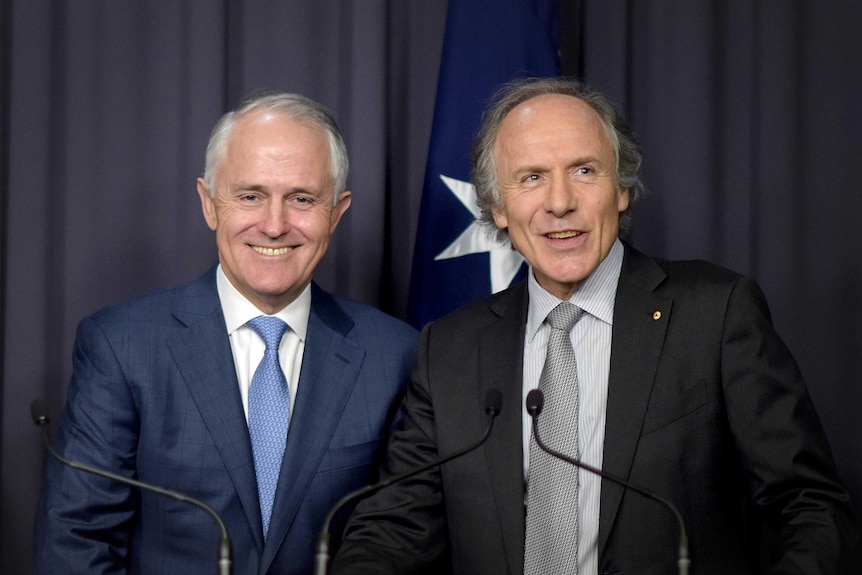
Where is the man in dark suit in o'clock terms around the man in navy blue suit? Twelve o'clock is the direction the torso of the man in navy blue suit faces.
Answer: The man in dark suit is roughly at 10 o'clock from the man in navy blue suit.

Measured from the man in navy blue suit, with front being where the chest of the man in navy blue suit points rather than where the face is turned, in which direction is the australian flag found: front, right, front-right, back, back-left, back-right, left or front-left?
back-left

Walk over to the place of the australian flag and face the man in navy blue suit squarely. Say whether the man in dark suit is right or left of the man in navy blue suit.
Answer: left

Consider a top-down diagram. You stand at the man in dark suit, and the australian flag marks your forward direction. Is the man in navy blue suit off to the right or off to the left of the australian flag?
left

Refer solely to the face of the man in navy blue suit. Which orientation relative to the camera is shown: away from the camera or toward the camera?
toward the camera

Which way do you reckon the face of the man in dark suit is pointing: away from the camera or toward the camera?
toward the camera

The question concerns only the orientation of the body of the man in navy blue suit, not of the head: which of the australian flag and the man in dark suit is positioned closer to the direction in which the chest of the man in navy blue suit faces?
the man in dark suit

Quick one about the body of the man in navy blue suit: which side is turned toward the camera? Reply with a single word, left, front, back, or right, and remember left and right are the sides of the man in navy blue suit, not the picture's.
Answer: front
